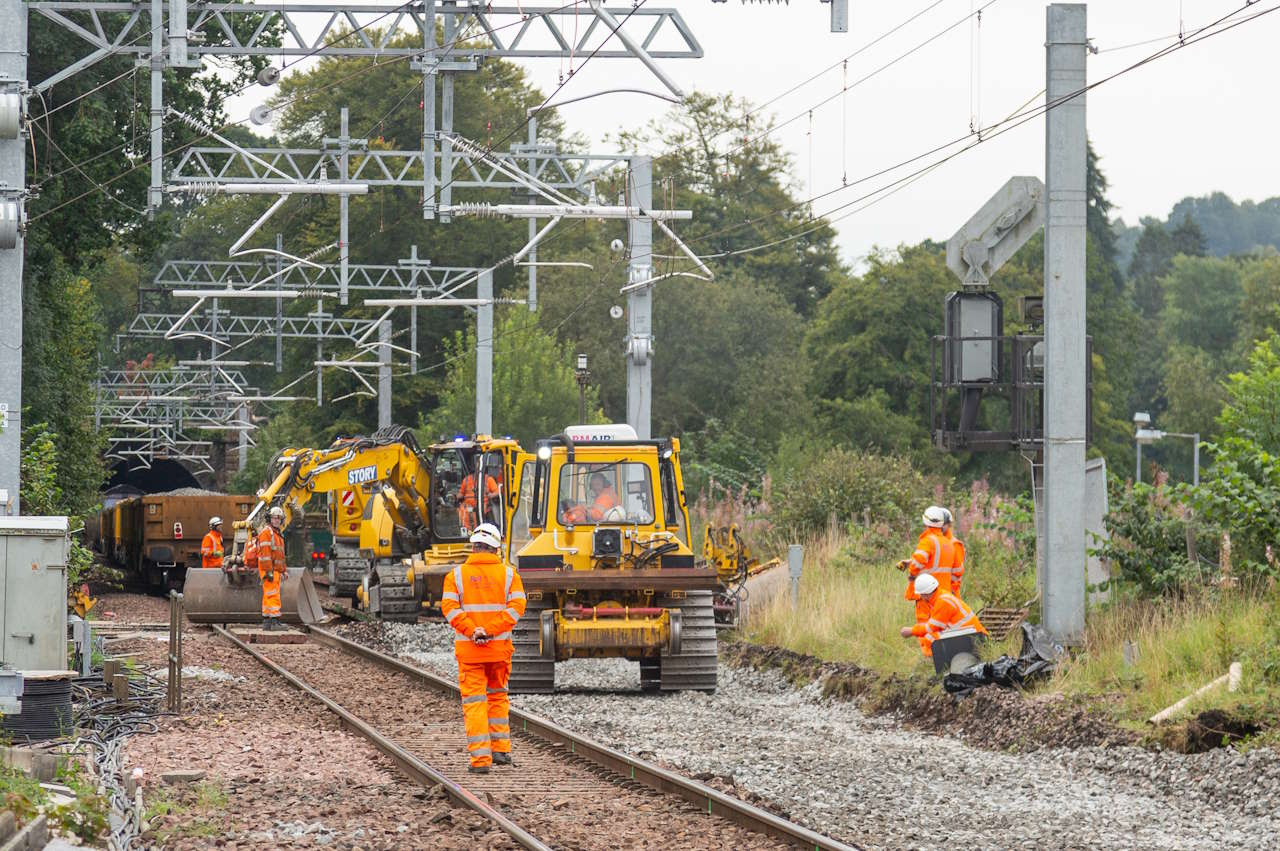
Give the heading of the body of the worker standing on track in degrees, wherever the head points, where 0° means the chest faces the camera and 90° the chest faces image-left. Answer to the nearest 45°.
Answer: approximately 180°

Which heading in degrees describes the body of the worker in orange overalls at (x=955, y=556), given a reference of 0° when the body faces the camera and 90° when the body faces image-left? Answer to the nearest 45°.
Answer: approximately 90°

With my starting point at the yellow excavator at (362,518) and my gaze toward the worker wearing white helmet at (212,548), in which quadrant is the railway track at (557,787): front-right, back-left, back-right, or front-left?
back-left

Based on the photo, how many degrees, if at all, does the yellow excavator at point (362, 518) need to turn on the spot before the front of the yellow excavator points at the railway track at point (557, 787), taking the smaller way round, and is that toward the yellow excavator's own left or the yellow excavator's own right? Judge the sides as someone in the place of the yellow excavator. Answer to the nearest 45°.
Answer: approximately 45° to the yellow excavator's own left

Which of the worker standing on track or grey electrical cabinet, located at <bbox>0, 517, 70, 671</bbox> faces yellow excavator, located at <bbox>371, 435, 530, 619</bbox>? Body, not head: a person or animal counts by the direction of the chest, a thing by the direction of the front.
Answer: the worker standing on track
